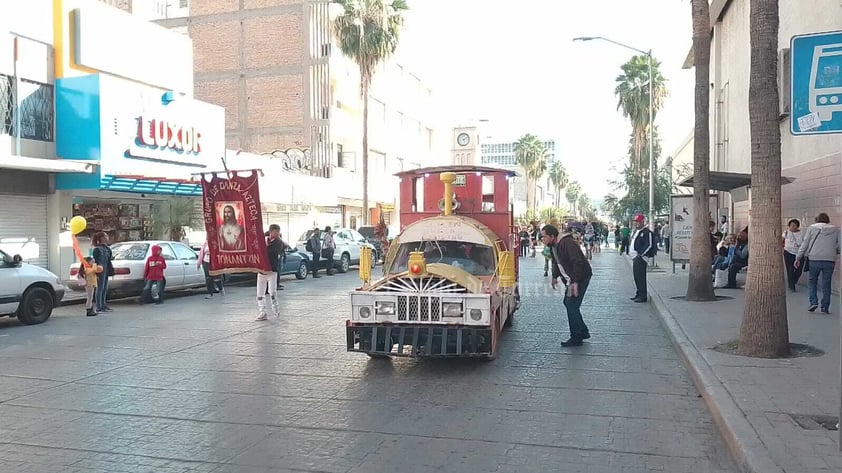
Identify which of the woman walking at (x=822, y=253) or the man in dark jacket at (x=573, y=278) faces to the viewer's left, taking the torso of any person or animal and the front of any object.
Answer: the man in dark jacket

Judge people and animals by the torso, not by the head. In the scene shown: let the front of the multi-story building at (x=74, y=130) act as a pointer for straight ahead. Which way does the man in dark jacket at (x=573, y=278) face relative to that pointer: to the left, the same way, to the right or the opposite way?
the opposite way

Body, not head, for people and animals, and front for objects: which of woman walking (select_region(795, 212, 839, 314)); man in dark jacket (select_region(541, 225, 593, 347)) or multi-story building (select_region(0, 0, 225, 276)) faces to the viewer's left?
the man in dark jacket

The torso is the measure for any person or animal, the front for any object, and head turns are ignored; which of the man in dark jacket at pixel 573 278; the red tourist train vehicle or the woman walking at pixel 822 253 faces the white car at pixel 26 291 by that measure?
the man in dark jacket

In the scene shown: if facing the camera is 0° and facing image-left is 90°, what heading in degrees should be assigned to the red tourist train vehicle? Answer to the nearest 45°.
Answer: approximately 0°

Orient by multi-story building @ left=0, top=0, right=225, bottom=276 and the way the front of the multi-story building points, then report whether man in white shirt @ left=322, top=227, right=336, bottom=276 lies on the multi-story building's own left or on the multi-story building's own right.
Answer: on the multi-story building's own left

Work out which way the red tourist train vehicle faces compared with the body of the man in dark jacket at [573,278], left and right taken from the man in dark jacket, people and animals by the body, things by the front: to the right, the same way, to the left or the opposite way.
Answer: to the left

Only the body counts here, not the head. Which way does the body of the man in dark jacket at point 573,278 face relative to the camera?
to the viewer's left

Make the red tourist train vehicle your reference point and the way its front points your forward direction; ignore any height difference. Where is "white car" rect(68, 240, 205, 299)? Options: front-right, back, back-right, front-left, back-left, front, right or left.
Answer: back-right

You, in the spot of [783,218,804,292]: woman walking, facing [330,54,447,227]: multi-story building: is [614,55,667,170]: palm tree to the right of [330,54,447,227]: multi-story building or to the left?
right

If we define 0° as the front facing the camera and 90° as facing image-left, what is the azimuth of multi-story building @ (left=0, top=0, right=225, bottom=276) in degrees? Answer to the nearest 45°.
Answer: approximately 315°
